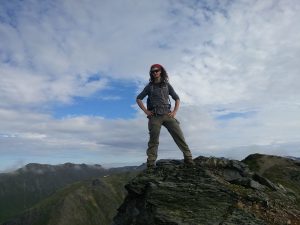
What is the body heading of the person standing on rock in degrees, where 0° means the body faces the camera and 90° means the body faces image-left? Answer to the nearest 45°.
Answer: approximately 0°
